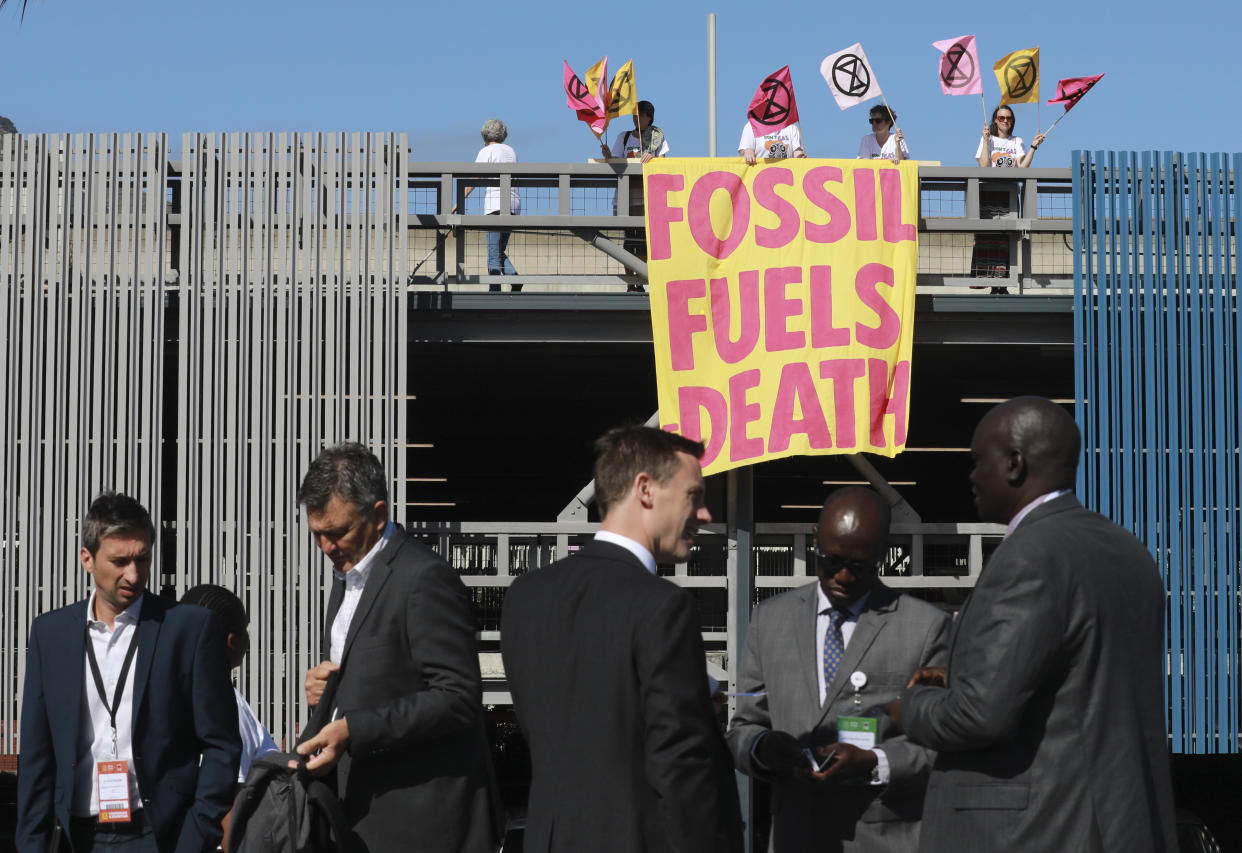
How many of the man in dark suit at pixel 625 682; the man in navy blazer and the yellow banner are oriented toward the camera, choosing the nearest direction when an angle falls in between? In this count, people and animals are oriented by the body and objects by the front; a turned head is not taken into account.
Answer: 2

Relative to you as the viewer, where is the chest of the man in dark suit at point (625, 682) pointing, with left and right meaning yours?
facing away from the viewer and to the right of the viewer

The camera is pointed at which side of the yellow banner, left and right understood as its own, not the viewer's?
front

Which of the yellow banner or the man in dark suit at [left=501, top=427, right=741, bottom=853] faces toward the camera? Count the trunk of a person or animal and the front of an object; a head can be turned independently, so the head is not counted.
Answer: the yellow banner

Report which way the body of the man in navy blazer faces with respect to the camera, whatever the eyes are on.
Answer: toward the camera

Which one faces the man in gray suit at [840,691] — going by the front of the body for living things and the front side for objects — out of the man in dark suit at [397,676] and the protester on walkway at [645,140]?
the protester on walkway

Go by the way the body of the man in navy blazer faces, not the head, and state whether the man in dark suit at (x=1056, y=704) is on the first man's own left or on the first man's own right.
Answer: on the first man's own left

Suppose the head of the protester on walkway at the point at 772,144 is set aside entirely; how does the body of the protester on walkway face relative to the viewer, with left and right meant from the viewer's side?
facing the viewer

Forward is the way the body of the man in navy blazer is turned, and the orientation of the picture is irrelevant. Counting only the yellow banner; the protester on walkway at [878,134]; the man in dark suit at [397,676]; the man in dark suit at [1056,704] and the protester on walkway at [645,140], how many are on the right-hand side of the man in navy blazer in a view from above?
0

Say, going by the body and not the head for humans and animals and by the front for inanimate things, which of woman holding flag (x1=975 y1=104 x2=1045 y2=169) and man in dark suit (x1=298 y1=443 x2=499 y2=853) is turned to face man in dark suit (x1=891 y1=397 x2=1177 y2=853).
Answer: the woman holding flag

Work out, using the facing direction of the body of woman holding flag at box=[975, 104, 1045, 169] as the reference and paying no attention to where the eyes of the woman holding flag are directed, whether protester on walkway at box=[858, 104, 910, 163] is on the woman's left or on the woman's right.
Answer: on the woman's right

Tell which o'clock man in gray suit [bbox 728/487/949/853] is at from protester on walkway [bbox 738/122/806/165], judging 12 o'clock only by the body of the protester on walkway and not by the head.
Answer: The man in gray suit is roughly at 12 o'clock from the protester on walkway.

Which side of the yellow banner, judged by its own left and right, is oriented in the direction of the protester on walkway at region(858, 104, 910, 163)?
left

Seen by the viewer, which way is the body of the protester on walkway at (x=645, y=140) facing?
toward the camera

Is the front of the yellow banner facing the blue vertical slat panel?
no

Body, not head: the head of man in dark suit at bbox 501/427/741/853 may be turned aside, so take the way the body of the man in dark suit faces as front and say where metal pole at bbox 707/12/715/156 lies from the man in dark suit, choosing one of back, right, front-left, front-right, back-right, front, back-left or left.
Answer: front-left

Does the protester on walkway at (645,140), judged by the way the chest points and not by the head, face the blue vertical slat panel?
no

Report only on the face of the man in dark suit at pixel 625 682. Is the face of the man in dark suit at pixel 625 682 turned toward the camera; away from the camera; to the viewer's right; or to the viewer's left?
to the viewer's right

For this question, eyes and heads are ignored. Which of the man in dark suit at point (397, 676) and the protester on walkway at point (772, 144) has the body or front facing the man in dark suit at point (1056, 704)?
the protester on walkway

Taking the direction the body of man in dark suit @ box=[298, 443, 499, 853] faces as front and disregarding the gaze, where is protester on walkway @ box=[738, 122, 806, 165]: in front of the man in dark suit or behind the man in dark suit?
behind
